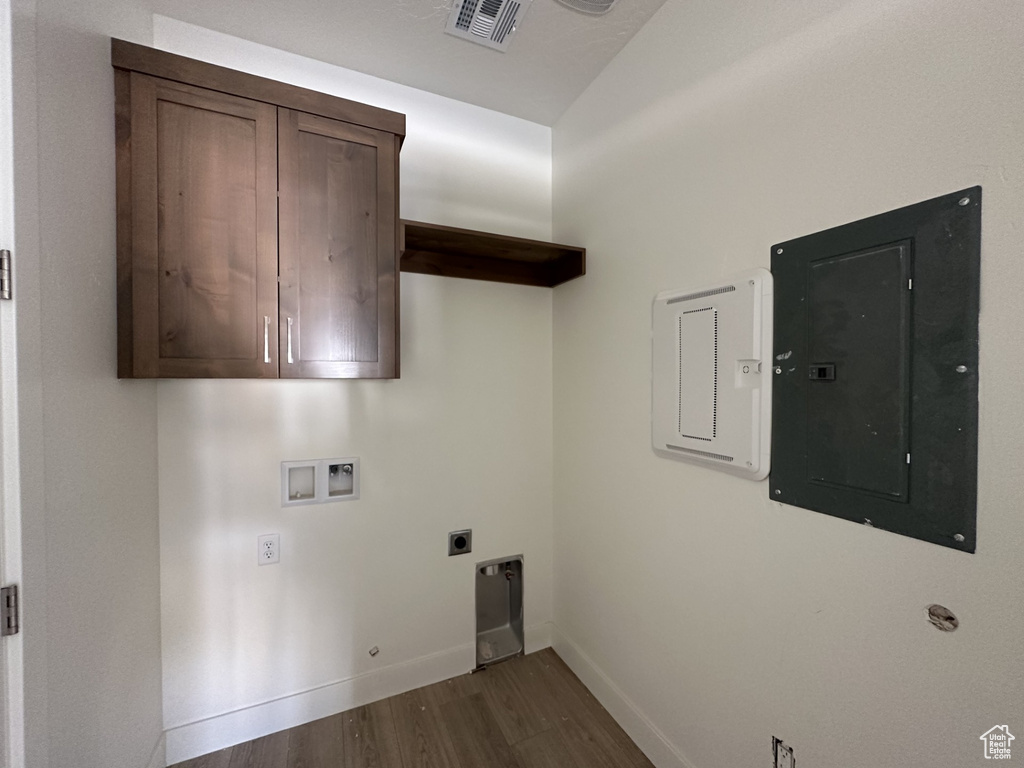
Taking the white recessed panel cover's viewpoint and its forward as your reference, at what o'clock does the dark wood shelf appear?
The dark wood shelf is roughly at 2 o'clock from the white recessed panel cover.

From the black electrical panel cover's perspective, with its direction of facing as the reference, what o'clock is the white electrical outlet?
The white electrical outlet is roughly at 1 o'clock from the black electrical panel cover.

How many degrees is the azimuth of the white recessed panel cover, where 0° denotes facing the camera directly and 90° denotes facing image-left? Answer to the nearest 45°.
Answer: approximately 45°
